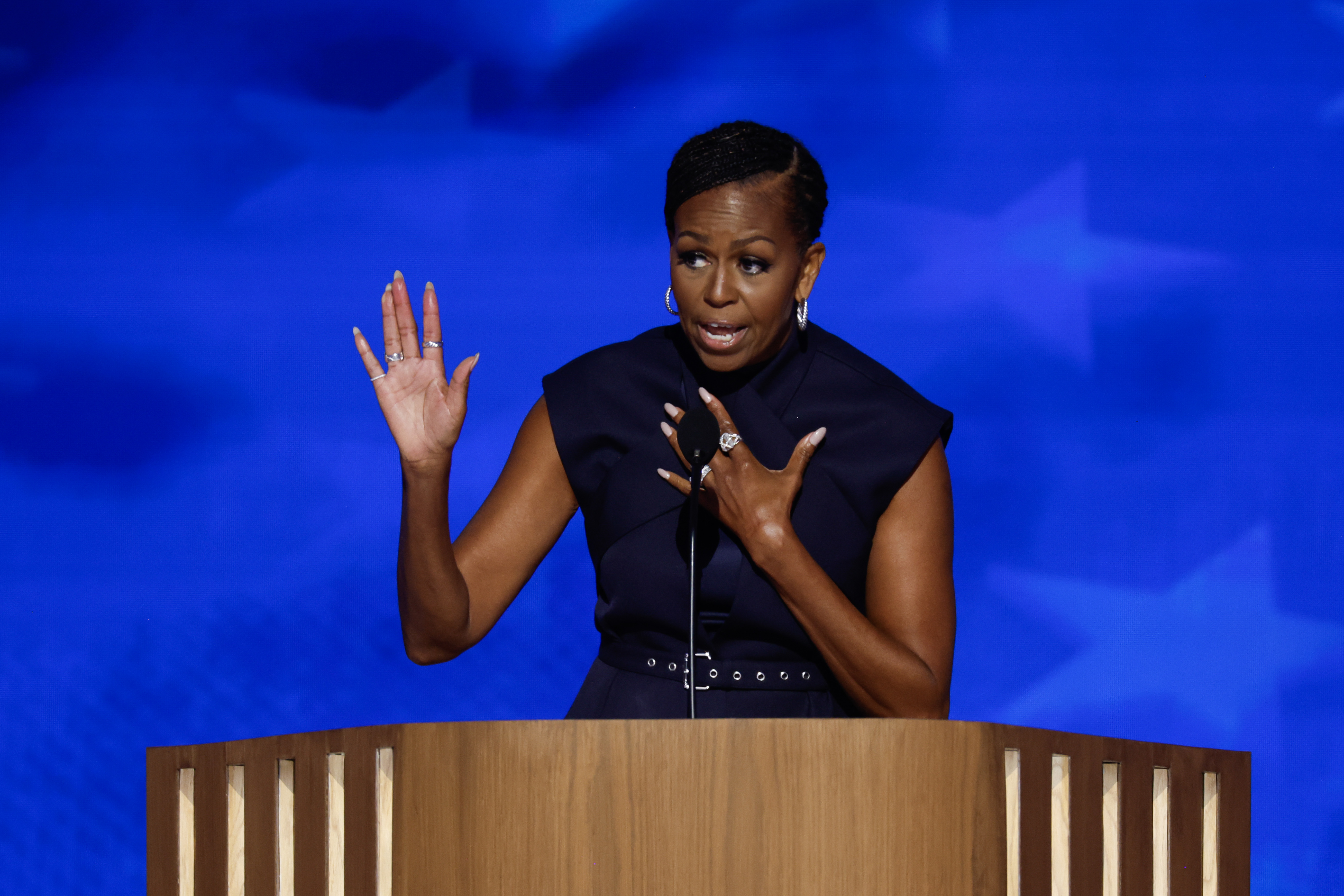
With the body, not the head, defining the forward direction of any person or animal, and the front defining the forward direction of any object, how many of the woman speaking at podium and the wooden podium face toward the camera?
2

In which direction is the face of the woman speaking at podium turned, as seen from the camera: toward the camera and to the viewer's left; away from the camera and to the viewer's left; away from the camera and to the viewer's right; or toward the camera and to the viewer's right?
toward the camera and to the viewer's left

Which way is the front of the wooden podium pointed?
toward the camera

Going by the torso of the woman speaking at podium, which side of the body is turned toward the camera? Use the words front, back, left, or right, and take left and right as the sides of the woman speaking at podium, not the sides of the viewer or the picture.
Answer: front

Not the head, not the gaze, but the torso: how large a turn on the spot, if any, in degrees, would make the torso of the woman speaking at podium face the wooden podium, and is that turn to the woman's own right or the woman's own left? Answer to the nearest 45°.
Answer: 0° — they already face it

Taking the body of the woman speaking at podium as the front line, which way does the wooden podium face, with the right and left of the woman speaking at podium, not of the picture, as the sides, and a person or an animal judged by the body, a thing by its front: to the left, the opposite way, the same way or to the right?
the same way

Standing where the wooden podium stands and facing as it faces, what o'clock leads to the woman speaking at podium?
The woman speaking at podium is roughly at 6 o'clock from the wooden podium.
